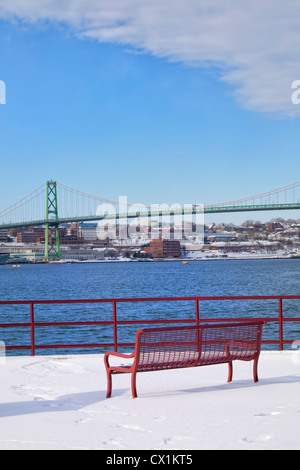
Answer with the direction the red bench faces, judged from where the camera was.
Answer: facing away from the viewer and to the left of the viewer
